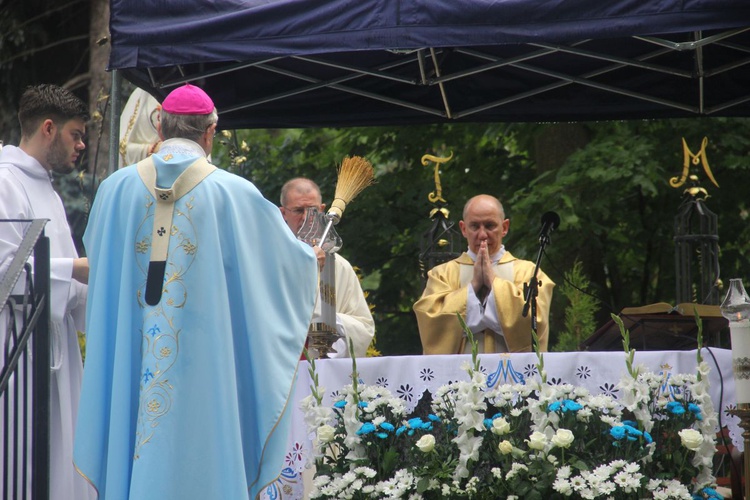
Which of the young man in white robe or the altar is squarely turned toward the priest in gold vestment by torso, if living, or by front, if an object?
the young man in white robe

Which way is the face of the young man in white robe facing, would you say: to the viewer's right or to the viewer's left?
to the viewer's right

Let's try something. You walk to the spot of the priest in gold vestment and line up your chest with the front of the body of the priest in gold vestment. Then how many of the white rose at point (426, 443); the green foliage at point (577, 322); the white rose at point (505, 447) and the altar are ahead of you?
3

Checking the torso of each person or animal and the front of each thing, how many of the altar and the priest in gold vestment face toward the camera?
2

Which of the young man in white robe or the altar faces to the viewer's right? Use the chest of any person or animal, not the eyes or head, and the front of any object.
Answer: the young man in white robe

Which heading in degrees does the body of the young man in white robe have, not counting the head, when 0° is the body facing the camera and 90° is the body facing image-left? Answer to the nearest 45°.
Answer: approximately 270°

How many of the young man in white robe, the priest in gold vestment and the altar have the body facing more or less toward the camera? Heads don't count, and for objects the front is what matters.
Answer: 2

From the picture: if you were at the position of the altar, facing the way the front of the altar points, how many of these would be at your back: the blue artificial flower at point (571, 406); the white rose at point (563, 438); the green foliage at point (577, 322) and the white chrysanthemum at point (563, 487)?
1

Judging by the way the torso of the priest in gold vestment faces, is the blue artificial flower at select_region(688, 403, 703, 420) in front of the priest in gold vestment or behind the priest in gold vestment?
in front

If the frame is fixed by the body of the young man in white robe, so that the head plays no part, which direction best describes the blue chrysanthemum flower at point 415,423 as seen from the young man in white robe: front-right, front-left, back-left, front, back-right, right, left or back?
front-left

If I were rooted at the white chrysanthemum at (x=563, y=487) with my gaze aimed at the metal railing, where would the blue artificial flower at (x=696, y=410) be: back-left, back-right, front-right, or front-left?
back-right

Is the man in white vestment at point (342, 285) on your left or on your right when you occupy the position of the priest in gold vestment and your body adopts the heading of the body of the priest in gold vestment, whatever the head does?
on your right
